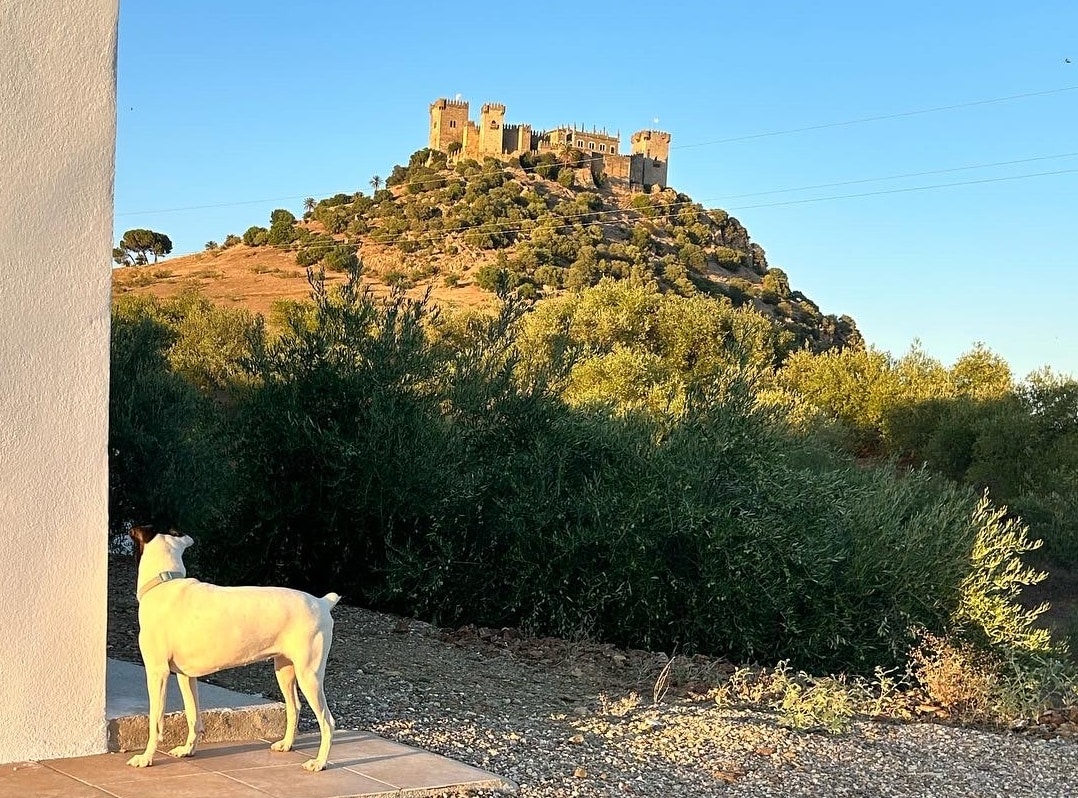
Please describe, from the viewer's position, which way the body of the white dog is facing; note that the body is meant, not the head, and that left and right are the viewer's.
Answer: facing to the left of the viewer
